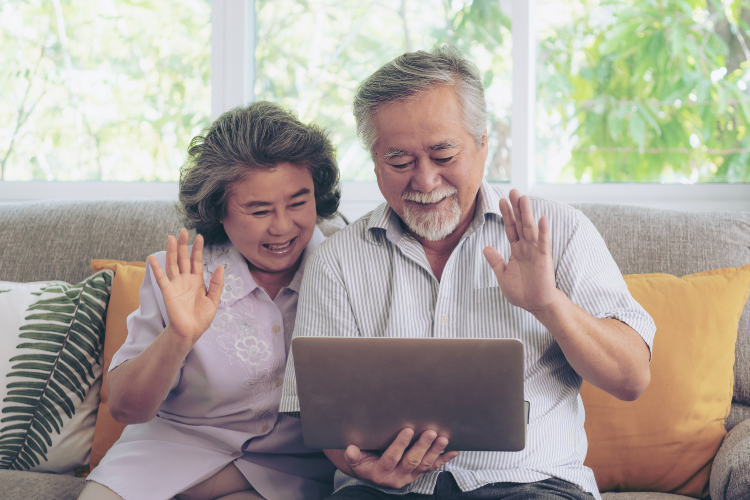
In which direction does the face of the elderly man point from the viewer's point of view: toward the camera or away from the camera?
toward the camera

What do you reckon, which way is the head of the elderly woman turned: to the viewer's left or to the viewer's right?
to the viewer's right

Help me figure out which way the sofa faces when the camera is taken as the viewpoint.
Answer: facing the viewer
